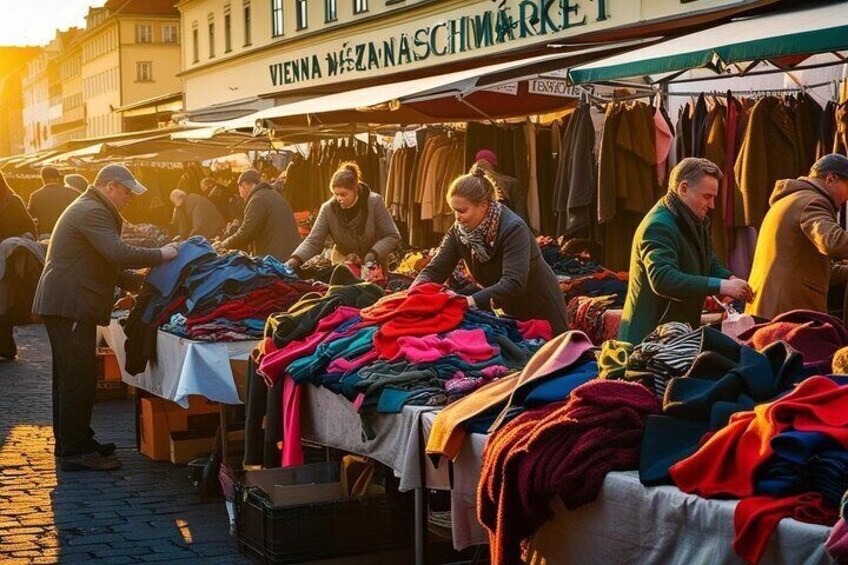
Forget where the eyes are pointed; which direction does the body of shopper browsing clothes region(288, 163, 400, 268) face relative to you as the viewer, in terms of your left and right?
facing the viewer and to the left of the viewer

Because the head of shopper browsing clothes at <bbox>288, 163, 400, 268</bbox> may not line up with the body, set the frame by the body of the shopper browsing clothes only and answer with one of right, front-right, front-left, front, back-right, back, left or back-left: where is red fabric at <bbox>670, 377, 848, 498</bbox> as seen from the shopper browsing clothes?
front-left

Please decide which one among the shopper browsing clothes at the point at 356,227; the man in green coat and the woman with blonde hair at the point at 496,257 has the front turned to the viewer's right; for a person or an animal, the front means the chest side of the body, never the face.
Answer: the man in green coat

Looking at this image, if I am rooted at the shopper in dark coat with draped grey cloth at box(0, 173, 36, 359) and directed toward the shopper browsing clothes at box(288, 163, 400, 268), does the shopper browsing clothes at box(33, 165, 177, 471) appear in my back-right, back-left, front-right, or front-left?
front-right

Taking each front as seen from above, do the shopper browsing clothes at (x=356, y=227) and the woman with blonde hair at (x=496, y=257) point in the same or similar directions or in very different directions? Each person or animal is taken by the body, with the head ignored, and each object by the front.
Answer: same or similar directions

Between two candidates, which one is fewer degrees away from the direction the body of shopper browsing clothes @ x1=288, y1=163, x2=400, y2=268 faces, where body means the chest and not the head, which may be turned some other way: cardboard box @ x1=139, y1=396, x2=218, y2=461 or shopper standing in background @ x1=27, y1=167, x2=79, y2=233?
the cardboard box

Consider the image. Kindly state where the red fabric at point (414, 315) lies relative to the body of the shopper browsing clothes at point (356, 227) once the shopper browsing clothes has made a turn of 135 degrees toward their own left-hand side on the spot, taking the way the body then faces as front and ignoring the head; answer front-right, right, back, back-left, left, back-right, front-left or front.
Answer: right

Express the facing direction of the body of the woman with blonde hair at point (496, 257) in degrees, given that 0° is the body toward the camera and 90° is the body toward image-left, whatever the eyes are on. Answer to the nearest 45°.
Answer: approximately 45°

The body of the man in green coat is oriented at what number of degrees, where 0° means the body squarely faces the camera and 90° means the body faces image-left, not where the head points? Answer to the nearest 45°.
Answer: approximately 270°

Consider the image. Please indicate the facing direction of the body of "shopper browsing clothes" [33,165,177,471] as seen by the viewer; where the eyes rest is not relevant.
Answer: to the viewer's right
